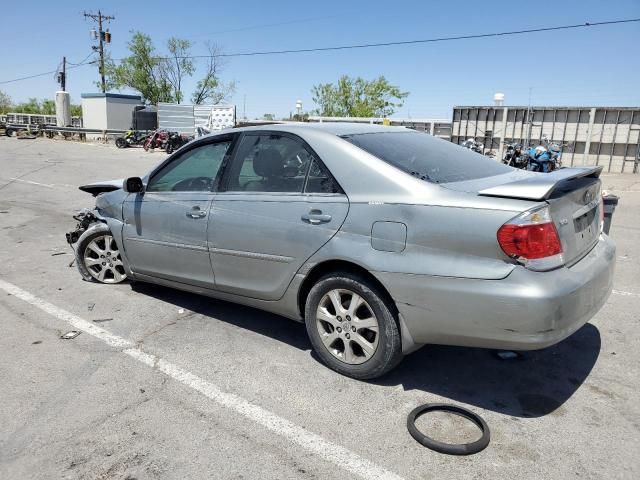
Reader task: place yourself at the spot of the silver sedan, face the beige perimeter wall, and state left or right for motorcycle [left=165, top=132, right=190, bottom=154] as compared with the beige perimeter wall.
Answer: left

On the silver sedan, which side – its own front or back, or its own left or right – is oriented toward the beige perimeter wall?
right

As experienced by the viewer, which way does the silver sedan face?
facing away from the viewer and to the left of the viewer

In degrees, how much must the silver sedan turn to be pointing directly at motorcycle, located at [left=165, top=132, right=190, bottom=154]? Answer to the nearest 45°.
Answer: approximately 45° to its right

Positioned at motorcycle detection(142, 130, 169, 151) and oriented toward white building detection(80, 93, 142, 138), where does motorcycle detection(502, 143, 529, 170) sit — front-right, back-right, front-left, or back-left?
back-right

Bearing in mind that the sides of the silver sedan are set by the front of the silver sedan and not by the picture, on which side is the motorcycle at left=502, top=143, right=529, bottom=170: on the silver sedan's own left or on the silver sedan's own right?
on the silver sedan's own right

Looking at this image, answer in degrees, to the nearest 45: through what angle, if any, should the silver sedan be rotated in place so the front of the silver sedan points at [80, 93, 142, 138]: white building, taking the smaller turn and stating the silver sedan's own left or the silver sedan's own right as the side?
0° — it already faces it

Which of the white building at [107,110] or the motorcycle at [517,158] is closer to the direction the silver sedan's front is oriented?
the white building
